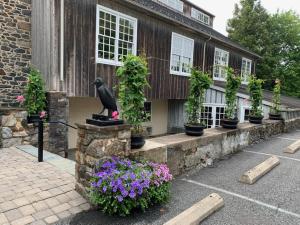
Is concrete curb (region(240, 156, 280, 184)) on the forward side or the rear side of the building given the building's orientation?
on the forward side

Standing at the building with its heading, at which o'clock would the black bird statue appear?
The black bird statue is roughly at 1 o'clock from the building.

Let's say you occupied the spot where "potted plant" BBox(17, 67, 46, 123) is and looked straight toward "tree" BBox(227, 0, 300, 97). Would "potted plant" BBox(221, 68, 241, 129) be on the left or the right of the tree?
right

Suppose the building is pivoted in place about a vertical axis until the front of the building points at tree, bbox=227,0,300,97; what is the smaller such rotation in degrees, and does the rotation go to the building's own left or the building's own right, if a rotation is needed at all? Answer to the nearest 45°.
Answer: approximately 90° to the building's own left

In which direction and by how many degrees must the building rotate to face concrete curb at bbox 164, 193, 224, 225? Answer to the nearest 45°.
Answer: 0° — it already faces it

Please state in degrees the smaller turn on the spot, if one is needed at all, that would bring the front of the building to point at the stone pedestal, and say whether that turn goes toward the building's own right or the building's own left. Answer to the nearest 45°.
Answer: approximately 45° to the building's own right

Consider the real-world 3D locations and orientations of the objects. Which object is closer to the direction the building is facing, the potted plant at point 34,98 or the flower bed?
the flower bed

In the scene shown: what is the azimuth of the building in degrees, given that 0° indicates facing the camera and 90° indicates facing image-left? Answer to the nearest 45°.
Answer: approximately 315°

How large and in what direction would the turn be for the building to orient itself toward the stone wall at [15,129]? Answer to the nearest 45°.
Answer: approximately 90° to its right

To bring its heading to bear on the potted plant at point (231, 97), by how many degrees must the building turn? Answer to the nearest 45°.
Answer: approximately 45° to its left

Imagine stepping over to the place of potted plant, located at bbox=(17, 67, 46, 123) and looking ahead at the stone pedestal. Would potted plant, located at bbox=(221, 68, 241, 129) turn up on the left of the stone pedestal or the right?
left

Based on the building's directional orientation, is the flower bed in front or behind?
in front

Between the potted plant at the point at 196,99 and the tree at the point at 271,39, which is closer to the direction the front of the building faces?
the potted plant
